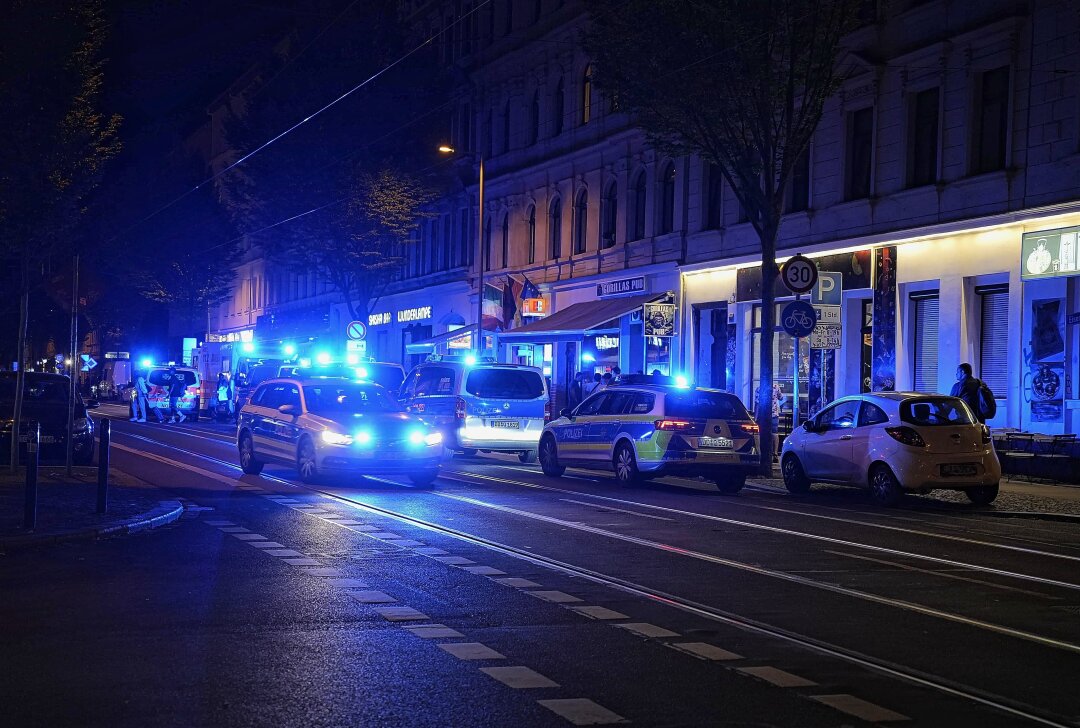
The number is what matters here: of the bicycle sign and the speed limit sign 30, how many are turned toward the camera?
2

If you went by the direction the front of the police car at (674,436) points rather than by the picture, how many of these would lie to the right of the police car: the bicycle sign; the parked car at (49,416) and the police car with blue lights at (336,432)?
1

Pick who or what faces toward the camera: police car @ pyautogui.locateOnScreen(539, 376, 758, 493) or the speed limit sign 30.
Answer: the speed limit sign 30

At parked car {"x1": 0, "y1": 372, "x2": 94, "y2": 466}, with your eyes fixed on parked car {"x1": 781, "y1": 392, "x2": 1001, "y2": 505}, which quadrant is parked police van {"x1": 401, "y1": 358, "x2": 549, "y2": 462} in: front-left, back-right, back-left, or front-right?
front-left

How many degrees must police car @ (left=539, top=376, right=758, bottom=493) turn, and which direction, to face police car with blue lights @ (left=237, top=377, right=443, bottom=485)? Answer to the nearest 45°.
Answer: approximately 45° to its left

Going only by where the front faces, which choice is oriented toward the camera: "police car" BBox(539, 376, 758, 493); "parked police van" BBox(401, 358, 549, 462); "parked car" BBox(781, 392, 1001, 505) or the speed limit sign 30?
the speed limit sign 30

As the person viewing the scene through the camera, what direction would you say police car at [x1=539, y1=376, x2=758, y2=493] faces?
facing away from the viewer and to the left of the viewer

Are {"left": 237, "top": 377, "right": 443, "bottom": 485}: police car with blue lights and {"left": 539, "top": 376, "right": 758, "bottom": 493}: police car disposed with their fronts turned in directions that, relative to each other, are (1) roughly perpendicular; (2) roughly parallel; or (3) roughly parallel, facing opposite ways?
roughly parallel, facing opposite ways

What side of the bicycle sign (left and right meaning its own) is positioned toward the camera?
front

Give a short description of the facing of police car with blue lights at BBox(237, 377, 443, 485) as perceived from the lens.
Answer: facing the viewer and to the right of the viewer

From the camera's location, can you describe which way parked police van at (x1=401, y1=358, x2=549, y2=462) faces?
facing away from the viewer and to the left of the viewer

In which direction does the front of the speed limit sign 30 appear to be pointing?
toward the camera

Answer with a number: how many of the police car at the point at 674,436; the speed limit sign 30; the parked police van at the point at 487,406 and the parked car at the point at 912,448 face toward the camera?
1

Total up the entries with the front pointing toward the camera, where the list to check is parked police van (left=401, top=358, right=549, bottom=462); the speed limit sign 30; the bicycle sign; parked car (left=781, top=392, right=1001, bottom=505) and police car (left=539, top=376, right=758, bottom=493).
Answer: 2

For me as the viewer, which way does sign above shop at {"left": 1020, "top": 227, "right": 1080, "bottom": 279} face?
facing the viewer and to the left of the viewer

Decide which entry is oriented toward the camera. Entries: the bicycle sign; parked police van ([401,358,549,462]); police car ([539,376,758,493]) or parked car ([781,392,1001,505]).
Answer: the bicycle sign

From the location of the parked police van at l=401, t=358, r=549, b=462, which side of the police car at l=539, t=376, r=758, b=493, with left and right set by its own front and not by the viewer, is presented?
front

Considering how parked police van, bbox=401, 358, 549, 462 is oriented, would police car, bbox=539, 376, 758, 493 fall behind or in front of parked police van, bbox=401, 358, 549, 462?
behind

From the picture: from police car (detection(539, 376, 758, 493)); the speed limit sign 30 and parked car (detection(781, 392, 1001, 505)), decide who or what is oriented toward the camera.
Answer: the speed limit sign 30
